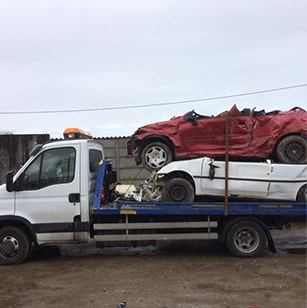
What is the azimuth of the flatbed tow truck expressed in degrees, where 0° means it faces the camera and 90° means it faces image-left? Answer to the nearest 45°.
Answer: approximately 90°

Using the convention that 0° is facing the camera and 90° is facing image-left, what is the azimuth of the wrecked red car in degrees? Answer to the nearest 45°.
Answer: approximately 90°

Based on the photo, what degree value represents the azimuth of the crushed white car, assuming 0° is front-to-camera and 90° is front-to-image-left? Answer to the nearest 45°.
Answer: approximately 90°
